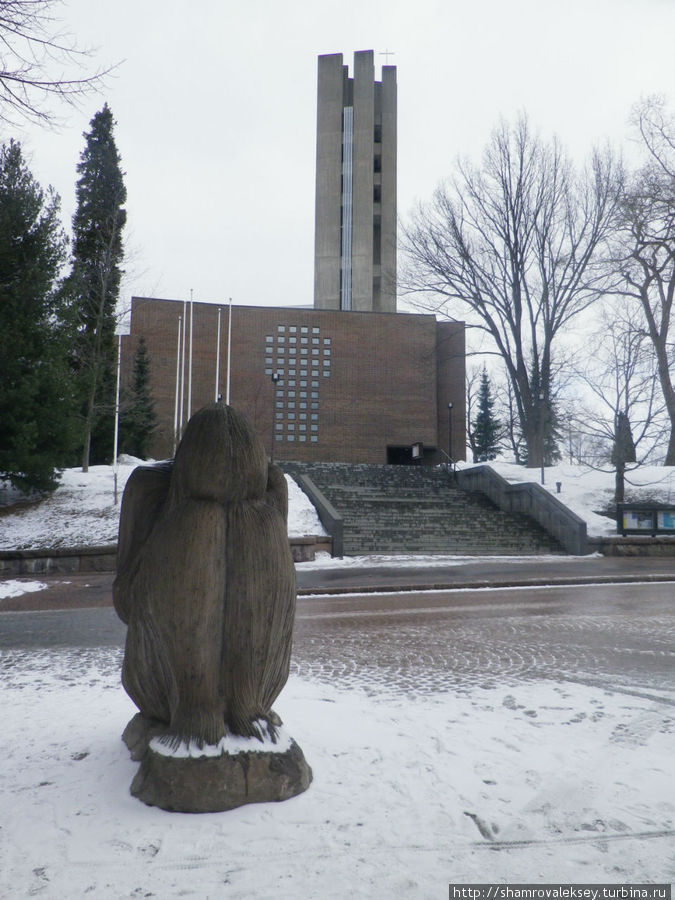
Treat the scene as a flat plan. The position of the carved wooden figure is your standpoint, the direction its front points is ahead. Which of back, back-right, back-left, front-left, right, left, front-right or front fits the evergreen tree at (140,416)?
back

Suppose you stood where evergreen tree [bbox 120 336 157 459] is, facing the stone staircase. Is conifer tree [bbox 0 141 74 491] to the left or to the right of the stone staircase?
right

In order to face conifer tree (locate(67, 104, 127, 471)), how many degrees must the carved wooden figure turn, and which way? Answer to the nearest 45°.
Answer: approximately 180°

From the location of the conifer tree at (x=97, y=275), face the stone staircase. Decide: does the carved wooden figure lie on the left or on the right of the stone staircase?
right

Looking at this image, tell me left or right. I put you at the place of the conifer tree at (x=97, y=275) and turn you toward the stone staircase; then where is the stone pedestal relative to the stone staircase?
right

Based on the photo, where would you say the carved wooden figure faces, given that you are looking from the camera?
facing the viewer

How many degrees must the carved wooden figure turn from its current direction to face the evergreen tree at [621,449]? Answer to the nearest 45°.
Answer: approximately 135° to its left
